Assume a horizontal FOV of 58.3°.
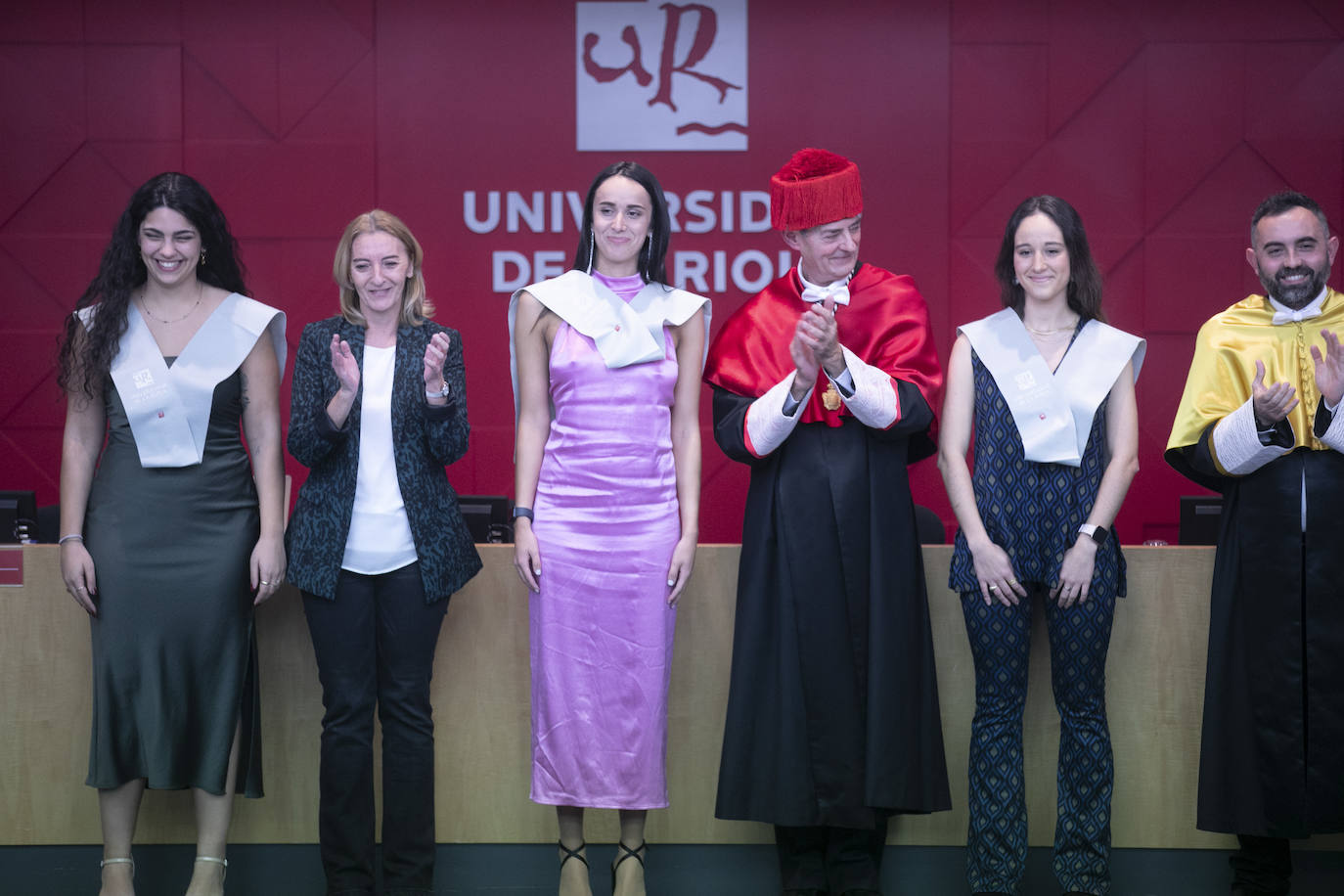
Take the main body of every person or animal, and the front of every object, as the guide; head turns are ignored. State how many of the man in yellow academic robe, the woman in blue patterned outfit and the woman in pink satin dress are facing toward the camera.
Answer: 3

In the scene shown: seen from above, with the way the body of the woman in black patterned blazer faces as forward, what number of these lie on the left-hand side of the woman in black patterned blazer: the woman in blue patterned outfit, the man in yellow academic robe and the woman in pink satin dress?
3

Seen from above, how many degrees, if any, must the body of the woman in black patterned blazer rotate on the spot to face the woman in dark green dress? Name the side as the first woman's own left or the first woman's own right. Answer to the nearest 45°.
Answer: approximately 90° to the first woman's own right

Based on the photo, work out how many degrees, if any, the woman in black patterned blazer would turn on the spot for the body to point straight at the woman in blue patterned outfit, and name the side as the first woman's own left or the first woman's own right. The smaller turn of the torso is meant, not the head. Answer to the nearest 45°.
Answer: approximately 90° to the first woman's own left

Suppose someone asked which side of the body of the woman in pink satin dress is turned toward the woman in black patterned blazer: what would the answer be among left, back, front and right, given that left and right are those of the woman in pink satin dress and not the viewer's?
right

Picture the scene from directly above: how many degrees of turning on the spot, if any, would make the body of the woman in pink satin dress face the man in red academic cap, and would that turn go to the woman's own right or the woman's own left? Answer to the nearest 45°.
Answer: approximately 90° to the woman's own left

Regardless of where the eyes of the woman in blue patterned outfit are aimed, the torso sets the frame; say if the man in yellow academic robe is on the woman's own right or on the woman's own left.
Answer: on the woman's own left

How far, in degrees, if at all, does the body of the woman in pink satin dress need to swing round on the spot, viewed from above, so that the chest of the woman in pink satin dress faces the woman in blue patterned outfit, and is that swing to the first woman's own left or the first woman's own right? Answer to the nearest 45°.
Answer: approximately 90° to the first woman's own left

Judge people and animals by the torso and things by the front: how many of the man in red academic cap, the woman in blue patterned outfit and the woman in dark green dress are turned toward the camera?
3

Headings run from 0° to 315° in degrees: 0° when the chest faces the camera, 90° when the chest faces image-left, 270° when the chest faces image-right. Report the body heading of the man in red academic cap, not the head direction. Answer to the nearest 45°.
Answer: approximately 0°

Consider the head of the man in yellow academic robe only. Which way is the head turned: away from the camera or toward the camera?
toward the camera

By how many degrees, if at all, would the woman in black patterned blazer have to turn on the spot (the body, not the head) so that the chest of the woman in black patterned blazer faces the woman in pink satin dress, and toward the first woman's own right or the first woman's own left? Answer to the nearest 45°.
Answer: approximately 90° to the first woman's own left

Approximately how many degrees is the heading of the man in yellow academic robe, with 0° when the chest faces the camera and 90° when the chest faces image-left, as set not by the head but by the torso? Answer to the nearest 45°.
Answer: approximately 0°

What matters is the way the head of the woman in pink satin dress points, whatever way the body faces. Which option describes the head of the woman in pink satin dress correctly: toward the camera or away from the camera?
toward the camera

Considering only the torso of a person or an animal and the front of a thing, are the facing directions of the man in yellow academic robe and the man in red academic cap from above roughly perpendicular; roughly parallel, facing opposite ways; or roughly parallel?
roughly parallel

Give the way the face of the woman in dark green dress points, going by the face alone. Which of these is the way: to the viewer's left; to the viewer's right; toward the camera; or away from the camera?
toward the camera

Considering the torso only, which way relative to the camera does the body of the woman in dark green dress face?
toward the camera
